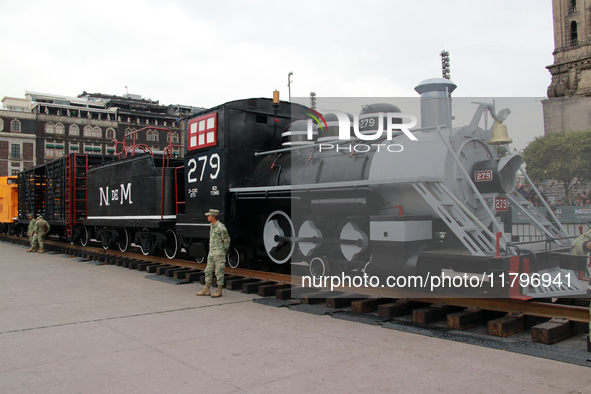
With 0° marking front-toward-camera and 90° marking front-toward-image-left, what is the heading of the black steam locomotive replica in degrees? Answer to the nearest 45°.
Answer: approximately 315°

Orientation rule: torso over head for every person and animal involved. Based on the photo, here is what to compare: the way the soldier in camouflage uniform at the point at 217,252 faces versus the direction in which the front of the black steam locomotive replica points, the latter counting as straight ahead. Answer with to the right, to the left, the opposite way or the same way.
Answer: to the right

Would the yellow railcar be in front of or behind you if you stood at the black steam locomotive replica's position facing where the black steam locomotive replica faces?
behind

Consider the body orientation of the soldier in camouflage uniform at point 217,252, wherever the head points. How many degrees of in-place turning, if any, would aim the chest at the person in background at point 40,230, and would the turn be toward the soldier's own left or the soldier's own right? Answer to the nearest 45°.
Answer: approximately 90° to the soldier's own right

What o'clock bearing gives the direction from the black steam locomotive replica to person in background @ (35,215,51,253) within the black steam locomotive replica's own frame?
The person in background is roughly at 6 o'clock from the black steam locomotive replica.

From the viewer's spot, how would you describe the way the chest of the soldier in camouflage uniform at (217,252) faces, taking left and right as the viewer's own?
facing the viewer and to the left of the viewer

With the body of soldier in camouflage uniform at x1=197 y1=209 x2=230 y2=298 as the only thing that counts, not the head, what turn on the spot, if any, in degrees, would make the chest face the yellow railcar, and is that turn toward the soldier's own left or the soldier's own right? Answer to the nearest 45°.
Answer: approximately 90° to the soldier's own right
